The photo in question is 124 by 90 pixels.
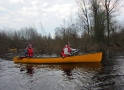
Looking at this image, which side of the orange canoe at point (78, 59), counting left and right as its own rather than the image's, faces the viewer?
right
